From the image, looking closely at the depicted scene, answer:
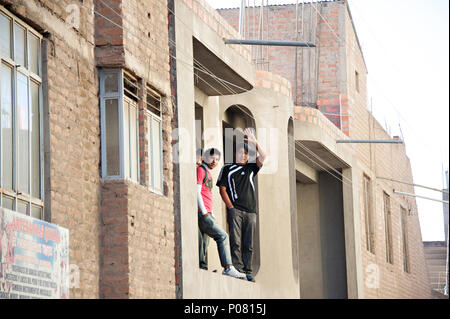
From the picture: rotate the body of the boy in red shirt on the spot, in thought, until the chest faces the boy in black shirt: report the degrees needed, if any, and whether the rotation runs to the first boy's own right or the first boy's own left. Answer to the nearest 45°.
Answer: approximately 45° to the first boy's own left

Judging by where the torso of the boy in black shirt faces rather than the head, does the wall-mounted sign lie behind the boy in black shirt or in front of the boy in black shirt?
in front

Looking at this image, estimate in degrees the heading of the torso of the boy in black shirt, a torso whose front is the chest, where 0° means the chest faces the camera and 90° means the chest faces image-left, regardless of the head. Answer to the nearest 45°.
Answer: approximately 0°

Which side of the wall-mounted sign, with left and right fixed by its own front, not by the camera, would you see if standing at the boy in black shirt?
left

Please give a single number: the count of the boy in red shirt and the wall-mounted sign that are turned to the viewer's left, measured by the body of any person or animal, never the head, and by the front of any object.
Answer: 0

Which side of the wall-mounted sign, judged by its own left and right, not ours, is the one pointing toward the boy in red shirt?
left

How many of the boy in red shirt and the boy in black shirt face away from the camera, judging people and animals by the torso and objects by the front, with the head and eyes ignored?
0

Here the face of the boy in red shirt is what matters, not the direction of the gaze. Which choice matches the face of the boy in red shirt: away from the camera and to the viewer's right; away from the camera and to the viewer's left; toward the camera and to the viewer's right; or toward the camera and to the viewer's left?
toward the camera and to the viewer's right

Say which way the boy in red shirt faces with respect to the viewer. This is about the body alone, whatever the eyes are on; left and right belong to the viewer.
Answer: facing the viewer and to the right of the viewer
